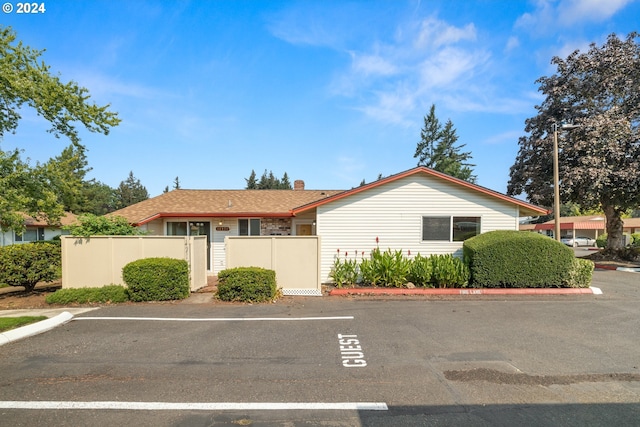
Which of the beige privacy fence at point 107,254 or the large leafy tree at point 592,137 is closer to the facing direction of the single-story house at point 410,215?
the beige privacy fence

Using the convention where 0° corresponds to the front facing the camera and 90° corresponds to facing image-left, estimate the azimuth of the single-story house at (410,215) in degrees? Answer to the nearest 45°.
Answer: approximately 0°

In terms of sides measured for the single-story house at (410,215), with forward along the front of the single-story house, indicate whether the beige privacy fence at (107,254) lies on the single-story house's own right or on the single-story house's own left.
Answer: on the single-story house's own right

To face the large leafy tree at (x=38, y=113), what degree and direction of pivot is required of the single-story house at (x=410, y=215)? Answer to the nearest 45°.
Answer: approximately 90° to its right

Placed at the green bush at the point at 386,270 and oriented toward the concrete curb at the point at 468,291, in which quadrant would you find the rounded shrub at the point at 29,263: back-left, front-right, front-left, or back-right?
back-right

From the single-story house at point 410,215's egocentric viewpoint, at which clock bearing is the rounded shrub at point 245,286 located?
The rounded shrub is roughly at 2 o'clock from the single-story house.

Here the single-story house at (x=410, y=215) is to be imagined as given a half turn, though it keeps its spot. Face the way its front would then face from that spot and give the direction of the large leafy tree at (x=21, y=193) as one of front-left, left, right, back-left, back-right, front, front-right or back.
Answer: left

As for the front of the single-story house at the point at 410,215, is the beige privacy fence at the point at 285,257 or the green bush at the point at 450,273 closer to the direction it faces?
the green bush
